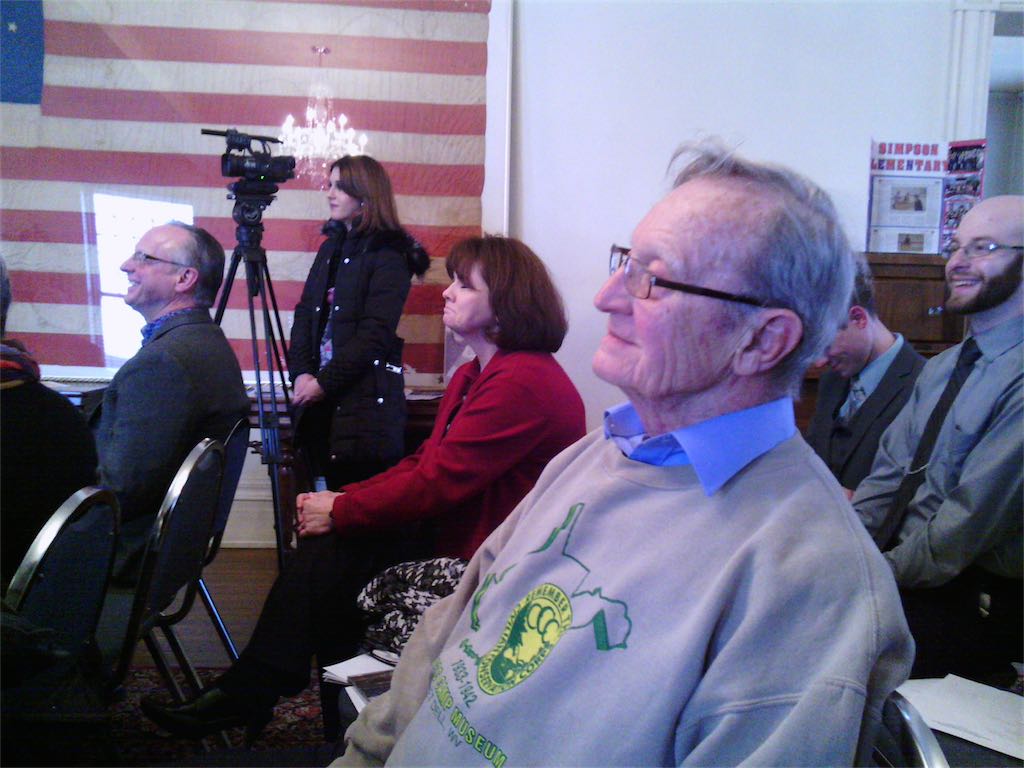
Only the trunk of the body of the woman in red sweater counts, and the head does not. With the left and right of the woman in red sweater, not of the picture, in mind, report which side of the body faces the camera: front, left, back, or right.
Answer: left

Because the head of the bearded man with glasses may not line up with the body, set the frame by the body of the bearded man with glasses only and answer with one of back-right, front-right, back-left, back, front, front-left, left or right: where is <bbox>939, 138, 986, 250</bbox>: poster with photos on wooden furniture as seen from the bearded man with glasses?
back-right

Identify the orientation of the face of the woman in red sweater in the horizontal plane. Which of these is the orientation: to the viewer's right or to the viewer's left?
to the viewer's left

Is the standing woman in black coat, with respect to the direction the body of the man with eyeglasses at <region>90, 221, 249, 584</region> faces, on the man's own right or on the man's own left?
on the man's own right

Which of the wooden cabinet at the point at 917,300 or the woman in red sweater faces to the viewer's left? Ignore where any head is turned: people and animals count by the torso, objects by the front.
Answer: the woman in red sweater

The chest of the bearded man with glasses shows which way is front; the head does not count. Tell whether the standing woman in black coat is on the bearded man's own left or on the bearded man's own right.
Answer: on the bearded man's own right

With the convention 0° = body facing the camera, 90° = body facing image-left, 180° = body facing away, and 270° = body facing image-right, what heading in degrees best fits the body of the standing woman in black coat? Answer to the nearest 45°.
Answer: approximately 45°

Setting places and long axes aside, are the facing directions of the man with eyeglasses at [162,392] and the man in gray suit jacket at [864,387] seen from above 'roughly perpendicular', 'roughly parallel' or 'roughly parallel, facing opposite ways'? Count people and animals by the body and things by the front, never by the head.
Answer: roughly parallel

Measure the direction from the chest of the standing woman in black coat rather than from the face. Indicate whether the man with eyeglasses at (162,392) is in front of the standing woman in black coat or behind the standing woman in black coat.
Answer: in front

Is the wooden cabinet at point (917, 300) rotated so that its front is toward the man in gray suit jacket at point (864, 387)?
yes

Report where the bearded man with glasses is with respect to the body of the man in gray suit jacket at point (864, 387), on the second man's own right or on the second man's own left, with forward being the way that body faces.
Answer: on the second man's own left

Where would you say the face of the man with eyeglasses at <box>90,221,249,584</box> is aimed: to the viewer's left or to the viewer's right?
to the viewer's left

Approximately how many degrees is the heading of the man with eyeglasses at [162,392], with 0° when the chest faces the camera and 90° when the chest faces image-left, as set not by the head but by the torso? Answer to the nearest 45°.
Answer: approximately 90°

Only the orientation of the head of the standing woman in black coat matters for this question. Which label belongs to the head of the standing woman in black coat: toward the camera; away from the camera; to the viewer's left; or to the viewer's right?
to the viewer's left

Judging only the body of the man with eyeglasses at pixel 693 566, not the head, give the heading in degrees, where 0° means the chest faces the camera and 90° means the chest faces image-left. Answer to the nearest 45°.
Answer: approximately 45°

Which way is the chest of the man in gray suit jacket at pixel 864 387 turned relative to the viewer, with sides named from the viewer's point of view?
facing the viewer and to the left of the viewer

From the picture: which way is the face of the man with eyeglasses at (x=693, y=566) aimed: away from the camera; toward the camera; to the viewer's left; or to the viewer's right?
to the viewer's left

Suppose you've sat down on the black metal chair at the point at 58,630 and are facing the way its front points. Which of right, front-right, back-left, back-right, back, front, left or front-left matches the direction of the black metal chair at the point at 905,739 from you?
back
